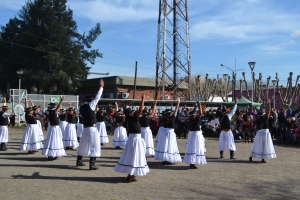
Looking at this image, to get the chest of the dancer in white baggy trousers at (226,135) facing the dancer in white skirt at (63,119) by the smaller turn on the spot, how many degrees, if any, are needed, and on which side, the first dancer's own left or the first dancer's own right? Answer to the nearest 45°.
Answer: approximately 90° to the first dancer's own left

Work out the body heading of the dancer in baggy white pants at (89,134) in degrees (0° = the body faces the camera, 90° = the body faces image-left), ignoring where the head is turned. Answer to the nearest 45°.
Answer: approximately 225°

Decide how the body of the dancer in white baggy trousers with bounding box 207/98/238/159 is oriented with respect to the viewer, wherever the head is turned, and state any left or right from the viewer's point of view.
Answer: facing away from the viewer

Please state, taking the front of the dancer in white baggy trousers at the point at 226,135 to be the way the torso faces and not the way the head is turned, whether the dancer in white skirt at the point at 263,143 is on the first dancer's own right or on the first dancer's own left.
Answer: on the first dancer's own right

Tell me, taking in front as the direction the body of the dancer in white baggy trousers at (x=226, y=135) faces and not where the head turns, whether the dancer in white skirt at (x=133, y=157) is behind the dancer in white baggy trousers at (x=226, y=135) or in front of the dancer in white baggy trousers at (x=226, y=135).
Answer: behind

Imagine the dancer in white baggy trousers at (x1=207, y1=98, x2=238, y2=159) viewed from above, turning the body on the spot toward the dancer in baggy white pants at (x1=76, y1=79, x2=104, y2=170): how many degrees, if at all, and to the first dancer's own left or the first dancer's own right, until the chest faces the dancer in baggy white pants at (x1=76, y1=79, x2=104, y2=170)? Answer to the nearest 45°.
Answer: approximately 135° to the first dancer's own left

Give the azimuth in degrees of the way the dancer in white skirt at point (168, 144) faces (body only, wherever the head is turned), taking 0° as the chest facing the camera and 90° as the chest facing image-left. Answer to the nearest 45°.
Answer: approximately 180°
